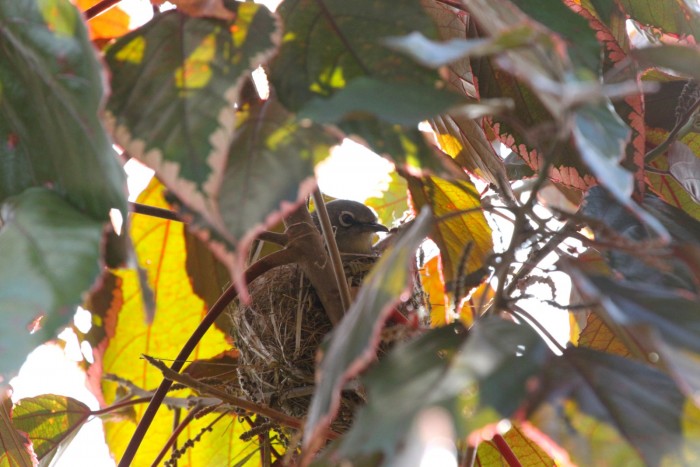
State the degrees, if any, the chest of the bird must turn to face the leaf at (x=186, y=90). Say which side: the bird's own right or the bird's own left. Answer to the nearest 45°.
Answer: approximately 90° to the bird's own right

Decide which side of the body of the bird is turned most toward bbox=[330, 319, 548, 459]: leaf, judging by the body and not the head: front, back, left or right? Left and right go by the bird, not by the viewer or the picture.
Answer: right

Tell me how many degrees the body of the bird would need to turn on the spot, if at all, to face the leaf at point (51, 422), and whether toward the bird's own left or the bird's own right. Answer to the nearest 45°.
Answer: approximately 135° to the bird's own right

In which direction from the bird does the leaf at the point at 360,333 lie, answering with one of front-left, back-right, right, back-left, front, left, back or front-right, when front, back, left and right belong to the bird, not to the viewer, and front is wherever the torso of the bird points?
right

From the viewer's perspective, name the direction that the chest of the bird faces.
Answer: to the viewer's right
